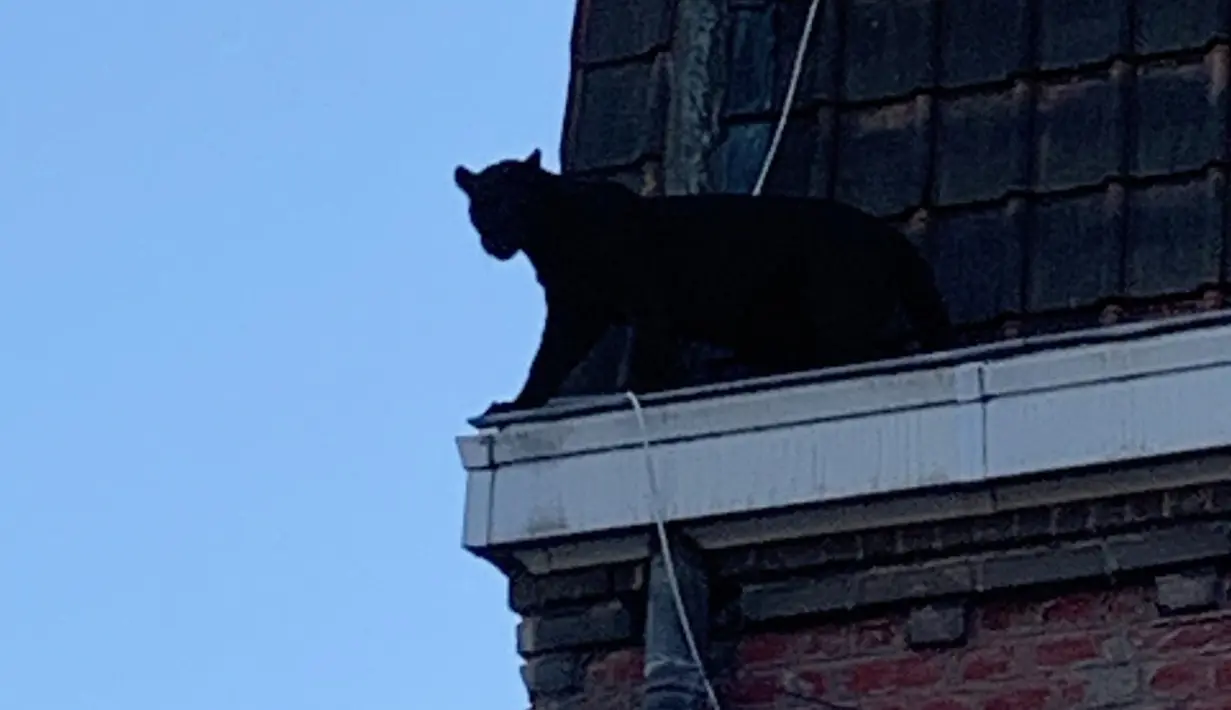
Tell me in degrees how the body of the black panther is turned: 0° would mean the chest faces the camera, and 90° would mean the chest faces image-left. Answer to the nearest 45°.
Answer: approximately 90°
